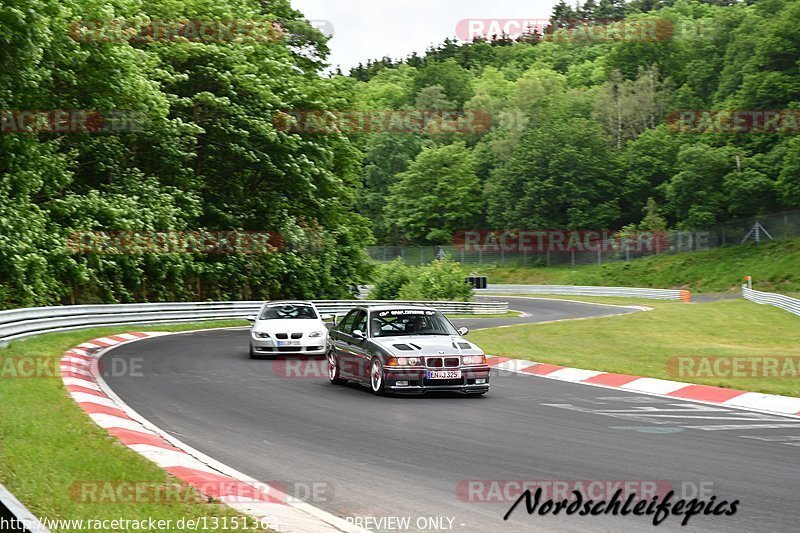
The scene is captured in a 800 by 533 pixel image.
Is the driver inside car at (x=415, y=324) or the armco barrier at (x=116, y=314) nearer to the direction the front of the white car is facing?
the driver inside car

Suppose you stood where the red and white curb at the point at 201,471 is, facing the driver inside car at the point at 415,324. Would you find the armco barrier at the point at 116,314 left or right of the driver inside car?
left

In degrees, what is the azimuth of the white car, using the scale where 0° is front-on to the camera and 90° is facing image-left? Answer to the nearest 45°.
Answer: approximately 0°

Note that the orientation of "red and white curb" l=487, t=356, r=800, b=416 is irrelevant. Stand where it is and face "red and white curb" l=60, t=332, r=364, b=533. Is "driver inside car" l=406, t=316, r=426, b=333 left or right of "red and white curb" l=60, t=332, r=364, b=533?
right

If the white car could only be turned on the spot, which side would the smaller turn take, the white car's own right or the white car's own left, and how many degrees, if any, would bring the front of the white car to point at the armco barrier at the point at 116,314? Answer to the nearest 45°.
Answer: approximately 135° to the white car's own right
